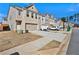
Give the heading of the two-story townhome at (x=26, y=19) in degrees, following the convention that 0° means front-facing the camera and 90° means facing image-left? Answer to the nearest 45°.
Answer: approximately 315°
